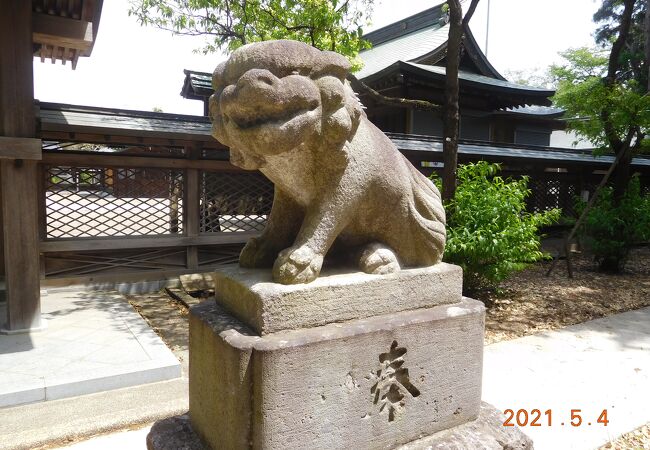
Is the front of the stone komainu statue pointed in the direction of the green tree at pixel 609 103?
no

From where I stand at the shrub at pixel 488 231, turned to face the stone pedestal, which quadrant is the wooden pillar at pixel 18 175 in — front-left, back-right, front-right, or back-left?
front-right

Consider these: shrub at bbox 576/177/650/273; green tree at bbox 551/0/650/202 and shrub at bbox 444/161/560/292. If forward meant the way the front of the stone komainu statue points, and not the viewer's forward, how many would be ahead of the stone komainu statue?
0

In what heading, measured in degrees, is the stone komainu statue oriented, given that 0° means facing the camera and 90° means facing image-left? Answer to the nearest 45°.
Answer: approximately 45°

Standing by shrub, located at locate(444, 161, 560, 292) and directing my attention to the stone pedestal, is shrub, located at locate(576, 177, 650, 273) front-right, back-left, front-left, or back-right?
back-left

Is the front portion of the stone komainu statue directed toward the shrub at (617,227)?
no

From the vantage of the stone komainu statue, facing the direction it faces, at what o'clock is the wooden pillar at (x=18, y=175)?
The wooden pillar is roughly at 3 o'clock from the stone komainu statue.

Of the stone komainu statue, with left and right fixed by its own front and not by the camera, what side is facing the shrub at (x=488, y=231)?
back
